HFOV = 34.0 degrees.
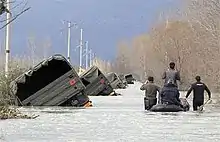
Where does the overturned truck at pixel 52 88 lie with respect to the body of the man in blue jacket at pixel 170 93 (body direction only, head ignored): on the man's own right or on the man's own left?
on the man's own left

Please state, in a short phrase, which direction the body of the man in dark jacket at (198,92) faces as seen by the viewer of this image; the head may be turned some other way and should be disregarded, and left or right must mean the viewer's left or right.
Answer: facing away from the viewer

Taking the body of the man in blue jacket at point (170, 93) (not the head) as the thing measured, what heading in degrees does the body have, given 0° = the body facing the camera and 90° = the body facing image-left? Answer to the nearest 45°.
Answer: approximately 180°

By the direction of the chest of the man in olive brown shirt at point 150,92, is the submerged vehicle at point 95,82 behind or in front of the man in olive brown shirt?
in front

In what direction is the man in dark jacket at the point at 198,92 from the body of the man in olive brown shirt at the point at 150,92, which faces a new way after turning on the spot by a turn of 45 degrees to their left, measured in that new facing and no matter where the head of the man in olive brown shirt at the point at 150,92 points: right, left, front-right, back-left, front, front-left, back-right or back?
back-right

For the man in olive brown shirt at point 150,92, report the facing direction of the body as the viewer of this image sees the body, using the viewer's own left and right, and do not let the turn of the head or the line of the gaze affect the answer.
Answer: facing away from the viewer

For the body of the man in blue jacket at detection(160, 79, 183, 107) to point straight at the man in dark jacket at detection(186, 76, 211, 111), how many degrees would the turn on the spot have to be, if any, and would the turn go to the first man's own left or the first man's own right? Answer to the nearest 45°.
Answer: approximately 45° to the first man's own right

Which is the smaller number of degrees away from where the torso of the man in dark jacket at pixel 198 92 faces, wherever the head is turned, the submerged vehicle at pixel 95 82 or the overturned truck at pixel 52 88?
the submerged vehicle
